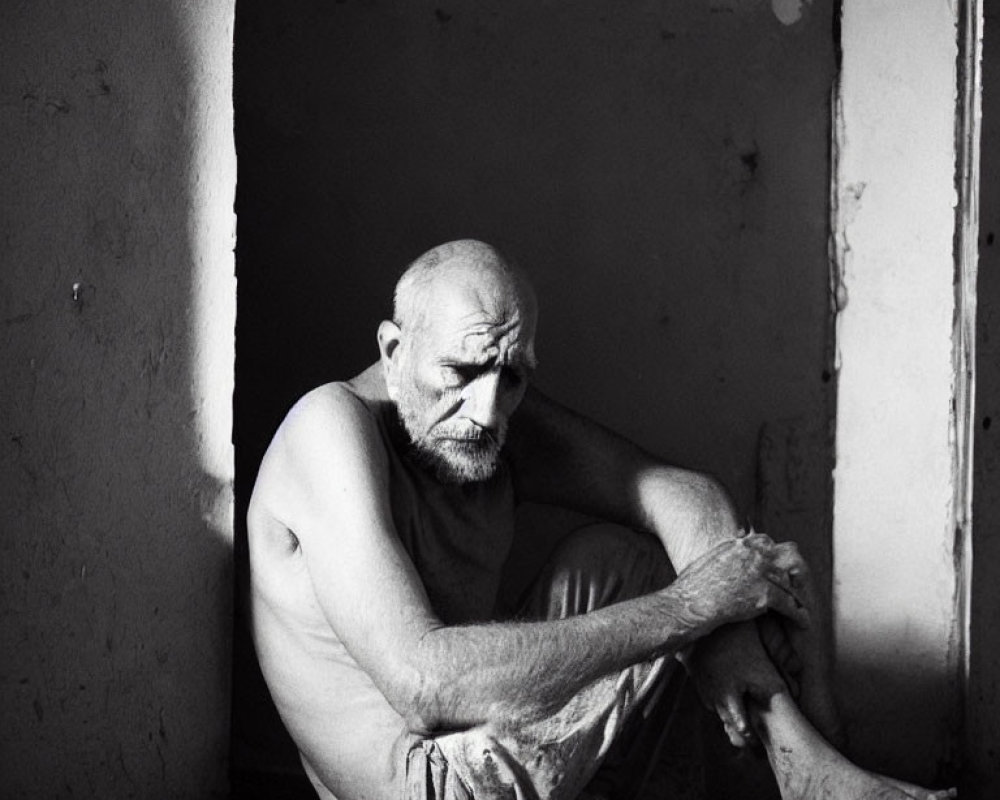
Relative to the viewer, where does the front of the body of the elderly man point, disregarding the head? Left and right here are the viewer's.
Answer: facing the viewer and to the right of the viewer

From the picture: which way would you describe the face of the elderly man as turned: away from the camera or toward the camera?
toward the camera
